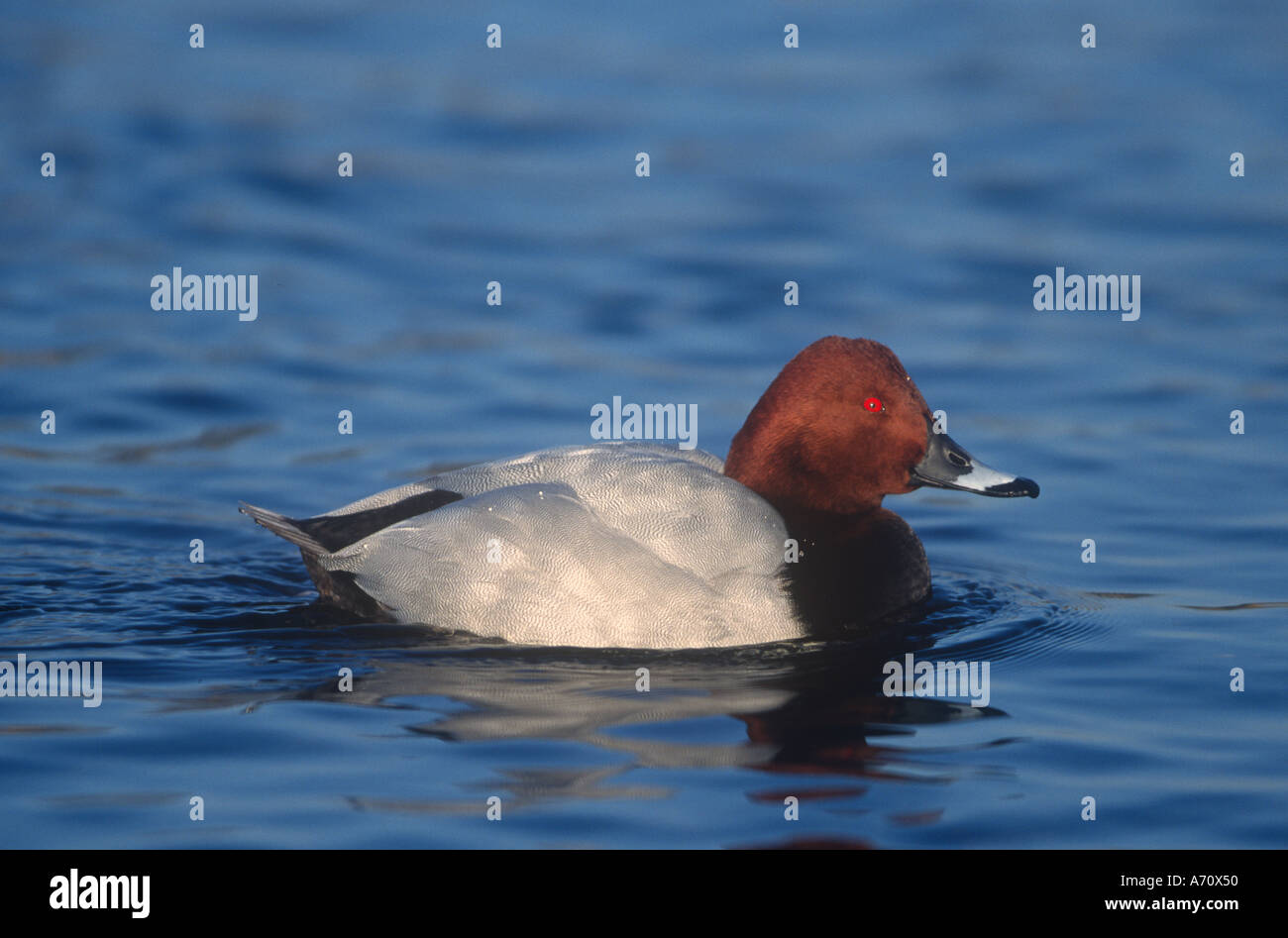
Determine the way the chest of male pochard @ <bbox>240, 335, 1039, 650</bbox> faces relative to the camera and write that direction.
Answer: to the viewer's right
